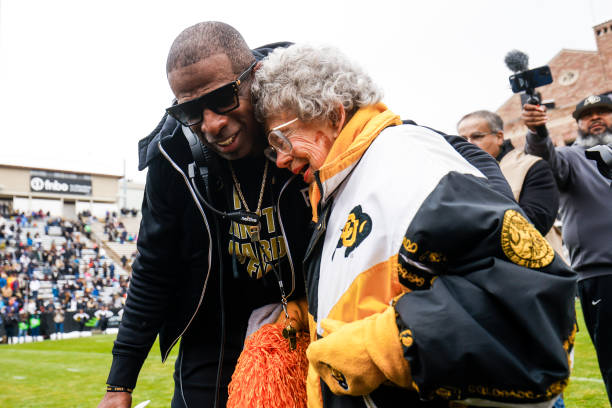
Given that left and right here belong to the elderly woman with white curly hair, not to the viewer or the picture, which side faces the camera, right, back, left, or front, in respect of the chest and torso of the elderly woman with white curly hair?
left

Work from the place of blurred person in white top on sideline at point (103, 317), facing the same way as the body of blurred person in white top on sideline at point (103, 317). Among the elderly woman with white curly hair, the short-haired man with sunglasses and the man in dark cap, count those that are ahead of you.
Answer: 3

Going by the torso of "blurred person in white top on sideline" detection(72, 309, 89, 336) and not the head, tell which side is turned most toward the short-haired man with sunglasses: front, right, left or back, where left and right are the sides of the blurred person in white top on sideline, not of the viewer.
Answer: front

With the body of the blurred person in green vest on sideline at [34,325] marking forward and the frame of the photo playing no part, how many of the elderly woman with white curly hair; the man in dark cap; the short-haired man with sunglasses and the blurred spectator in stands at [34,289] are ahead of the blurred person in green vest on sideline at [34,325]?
3

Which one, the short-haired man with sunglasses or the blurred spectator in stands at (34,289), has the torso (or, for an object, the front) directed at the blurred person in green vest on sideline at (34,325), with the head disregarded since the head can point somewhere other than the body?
the blurred spectator in stands at (34,289)

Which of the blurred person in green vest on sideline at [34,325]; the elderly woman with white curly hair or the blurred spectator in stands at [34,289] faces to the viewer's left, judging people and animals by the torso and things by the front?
the elderly woman with white curly hair

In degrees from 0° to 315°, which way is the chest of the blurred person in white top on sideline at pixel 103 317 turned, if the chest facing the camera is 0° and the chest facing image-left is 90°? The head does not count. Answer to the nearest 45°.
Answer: approximately 0°

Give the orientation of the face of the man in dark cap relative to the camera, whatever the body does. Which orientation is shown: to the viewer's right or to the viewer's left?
to the viewer's left

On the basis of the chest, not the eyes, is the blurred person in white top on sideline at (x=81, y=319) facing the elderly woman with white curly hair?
yes

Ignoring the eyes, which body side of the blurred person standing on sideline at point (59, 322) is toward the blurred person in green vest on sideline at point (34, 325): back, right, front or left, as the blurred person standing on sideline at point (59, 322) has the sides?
right
